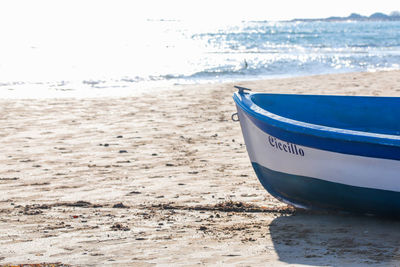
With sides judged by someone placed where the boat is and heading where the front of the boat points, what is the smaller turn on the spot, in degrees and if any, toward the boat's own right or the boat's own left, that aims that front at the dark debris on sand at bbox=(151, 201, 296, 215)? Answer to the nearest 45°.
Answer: approximately 45° to the boat's own right

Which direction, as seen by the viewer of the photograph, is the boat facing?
facing to the left of the viewer
